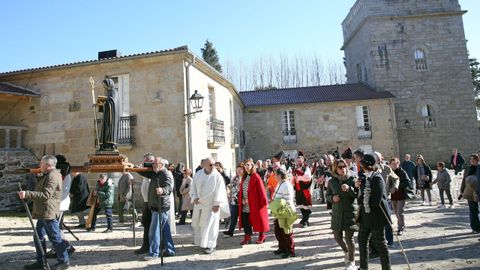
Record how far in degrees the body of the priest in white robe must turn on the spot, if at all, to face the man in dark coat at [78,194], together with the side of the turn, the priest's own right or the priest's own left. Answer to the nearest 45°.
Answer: approximately 135° to the priest's own right

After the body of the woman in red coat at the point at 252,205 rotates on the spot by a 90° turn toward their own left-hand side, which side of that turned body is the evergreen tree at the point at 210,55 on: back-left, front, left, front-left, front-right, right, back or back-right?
back-left

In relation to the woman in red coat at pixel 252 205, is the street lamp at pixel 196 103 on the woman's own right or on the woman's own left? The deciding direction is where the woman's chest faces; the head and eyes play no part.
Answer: on the woman's own right

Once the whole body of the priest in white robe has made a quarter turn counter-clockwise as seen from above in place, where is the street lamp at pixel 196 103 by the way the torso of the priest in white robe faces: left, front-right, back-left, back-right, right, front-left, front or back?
left

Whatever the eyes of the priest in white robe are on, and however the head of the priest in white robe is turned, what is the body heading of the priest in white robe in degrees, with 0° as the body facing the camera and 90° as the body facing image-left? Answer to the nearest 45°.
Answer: approximately 0°

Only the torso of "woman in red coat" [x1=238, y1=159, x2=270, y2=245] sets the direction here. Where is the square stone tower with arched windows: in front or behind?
behind

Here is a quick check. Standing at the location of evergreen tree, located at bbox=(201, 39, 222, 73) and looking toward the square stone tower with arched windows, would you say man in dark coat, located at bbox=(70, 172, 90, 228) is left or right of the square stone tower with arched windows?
right

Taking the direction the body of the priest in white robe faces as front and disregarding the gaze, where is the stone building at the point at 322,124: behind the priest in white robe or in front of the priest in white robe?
behind

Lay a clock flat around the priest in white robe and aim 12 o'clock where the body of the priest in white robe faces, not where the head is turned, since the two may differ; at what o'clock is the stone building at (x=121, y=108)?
The stone building is roughly at 5 o'clock from the priest in white robe.

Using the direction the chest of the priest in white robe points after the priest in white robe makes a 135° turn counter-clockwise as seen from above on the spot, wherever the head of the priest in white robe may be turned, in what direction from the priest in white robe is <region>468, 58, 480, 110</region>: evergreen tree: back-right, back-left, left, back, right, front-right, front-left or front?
front
